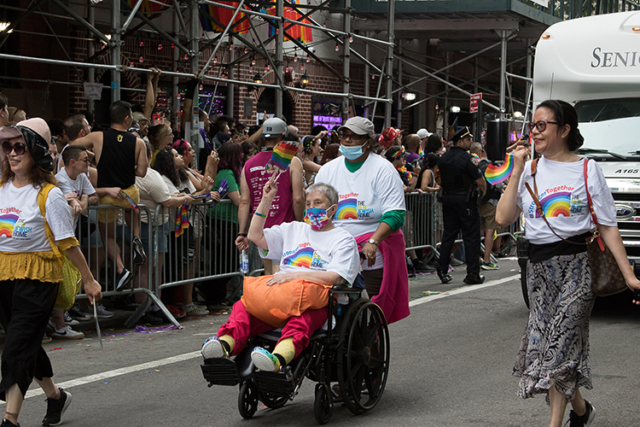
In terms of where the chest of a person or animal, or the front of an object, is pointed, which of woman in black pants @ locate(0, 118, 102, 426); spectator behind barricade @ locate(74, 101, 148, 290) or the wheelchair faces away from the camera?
the spectator behind barricade

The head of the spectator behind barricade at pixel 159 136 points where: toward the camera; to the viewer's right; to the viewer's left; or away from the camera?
to the viewer's right

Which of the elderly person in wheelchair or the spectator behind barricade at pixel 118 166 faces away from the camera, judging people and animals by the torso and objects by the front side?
the spectator behind barricade

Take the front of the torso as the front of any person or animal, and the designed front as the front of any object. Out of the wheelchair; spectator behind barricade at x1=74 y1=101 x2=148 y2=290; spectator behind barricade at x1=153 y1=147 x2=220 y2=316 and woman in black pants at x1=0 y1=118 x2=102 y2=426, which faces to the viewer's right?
spectator behind barricade at x1=153 y1=147 x2=220 y2=316

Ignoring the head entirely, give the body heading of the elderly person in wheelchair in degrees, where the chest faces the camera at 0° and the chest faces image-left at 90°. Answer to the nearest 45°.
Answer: approximately 45°

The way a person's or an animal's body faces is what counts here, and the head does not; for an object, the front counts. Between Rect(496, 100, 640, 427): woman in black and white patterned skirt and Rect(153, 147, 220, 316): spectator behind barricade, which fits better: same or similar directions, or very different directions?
very different directions

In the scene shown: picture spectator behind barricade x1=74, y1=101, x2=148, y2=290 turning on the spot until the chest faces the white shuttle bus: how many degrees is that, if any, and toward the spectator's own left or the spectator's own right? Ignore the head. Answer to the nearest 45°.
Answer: approximately 90° to the spectator's own right

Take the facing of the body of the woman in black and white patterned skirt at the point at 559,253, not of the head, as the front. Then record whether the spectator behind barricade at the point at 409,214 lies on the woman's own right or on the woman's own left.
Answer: on the woman's own right

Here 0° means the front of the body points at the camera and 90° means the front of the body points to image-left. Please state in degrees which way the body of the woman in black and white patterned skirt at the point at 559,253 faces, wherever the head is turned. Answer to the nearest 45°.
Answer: approximately 45°

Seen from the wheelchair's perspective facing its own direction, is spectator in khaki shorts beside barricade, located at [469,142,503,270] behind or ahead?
behind

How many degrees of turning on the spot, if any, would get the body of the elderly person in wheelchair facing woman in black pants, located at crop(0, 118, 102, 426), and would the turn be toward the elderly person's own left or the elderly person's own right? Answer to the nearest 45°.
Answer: approximately 45° to the elderly person's own right

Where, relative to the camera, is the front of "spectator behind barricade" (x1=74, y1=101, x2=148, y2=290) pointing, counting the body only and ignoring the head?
away from the camera

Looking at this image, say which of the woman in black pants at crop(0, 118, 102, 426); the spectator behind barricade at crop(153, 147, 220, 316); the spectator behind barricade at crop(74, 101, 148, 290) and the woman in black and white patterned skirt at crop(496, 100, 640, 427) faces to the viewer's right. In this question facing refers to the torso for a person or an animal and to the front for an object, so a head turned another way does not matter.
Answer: the spectator behind barricade at crop(153, 147, 220, 316)

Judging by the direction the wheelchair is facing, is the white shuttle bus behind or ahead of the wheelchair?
behind
